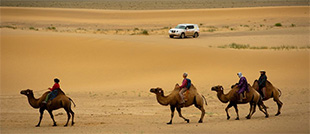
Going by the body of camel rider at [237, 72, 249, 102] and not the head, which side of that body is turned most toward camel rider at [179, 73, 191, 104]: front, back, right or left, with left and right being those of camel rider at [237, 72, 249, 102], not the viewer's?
front

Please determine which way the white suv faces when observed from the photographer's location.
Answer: facing the viewer and to the left of the viewer

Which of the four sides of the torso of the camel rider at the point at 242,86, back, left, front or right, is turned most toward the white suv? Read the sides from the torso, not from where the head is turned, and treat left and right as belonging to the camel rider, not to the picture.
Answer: right

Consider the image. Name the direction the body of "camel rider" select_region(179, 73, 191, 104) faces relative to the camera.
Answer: to the viewer's left

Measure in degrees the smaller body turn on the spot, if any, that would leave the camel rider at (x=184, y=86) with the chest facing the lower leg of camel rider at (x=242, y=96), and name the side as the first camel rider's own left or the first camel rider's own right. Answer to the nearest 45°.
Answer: approximately 180°

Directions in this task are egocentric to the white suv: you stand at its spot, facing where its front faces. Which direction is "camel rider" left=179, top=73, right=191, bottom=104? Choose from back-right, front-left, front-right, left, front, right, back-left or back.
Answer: front-left

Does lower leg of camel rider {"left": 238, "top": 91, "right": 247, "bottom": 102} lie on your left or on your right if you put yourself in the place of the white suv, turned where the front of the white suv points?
on your left

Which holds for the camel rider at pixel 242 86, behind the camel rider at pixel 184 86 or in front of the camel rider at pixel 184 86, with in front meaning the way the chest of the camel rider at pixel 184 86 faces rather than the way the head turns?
behind

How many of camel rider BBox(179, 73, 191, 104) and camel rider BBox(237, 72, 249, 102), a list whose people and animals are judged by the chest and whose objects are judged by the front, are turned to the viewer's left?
2

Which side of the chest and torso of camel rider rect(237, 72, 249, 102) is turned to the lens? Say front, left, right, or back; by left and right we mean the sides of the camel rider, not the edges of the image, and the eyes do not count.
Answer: left
